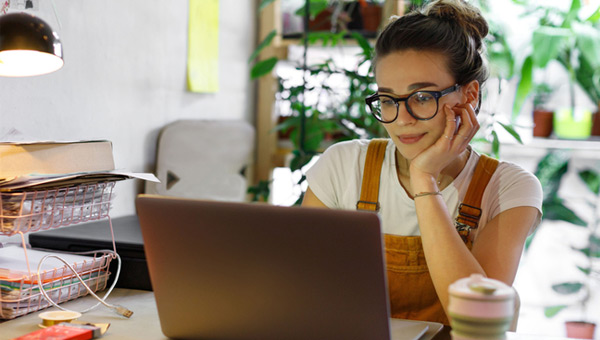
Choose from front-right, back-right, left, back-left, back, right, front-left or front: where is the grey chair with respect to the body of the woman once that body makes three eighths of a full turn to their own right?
front-left

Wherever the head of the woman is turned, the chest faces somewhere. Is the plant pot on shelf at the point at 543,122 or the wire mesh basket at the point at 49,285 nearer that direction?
the wire mesh basket

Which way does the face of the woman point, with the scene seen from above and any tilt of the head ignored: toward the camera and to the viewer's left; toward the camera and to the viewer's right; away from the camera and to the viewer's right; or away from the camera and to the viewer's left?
toward the camera and to the viewer's left

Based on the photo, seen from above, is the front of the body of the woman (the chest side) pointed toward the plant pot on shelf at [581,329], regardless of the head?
no

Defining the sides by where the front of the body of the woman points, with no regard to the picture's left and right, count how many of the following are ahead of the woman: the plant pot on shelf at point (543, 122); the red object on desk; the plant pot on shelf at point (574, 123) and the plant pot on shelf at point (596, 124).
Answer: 1

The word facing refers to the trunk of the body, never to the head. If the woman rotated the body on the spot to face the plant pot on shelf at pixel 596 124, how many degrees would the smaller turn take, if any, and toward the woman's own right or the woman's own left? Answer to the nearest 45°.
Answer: approximately 180°

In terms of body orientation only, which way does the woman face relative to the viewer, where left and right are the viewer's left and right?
facing the viewer and to the left of the viewer

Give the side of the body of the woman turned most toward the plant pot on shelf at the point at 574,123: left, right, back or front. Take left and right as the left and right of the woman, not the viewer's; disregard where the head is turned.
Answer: back

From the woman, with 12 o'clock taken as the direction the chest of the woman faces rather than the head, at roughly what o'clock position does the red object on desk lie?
The red object on desk is roughly at 12 o'clock from the woman.

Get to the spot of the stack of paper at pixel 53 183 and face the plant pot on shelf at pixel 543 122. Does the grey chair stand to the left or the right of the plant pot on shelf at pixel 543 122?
left

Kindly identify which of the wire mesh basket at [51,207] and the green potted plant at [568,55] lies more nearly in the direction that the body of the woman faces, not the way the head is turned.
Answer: the wire mesh basket

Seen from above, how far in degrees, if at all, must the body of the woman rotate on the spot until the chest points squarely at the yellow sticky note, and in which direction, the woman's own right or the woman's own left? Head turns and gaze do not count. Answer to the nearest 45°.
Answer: approximately 90° to the woman's own right

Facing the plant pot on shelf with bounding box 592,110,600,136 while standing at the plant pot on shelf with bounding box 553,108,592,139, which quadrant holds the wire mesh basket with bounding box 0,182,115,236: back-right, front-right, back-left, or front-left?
back-right

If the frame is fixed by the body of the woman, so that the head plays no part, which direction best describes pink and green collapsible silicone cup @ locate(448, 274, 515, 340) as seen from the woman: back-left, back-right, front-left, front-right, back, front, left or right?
front-left

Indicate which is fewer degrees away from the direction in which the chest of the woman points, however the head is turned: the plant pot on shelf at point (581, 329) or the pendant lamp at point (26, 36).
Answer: the pendant lamp

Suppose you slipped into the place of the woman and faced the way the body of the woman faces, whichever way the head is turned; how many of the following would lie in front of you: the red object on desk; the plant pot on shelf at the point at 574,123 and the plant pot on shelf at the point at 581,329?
1

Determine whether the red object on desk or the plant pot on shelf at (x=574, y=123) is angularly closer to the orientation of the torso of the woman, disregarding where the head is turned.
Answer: the red object on desk

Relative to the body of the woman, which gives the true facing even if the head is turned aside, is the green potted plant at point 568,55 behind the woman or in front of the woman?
behind

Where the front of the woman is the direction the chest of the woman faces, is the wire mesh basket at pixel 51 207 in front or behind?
in front
